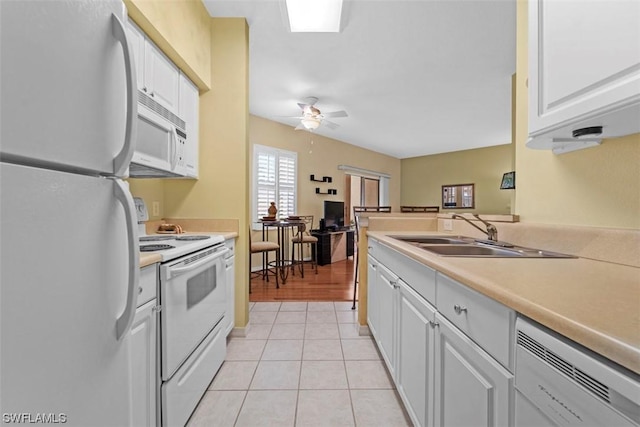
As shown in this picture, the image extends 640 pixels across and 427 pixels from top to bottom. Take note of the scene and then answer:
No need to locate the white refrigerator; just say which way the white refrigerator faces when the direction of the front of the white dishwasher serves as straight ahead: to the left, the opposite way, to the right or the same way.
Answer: the opposite way

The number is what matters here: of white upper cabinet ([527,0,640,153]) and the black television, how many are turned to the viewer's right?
0

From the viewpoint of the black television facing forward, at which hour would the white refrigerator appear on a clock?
The white refrigerator is roughly at 12 o'clock from the black television.

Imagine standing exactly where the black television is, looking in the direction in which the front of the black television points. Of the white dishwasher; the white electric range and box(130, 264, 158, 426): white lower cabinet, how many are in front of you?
3

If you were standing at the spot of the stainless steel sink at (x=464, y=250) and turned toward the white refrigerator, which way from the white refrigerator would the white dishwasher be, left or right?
left

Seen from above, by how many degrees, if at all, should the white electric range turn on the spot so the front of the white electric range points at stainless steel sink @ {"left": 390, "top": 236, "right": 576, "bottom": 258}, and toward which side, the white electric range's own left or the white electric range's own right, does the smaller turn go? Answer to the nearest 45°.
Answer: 0° — it already faces it

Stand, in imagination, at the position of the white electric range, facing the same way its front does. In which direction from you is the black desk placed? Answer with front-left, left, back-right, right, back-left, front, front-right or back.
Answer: left

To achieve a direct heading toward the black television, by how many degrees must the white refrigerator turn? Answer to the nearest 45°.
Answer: approximately 90° to its left

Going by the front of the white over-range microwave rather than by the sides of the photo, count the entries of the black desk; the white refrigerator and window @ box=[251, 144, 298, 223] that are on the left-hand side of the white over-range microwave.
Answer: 2

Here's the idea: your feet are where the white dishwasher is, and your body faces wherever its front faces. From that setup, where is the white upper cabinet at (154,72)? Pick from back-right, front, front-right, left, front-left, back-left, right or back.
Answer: front-right

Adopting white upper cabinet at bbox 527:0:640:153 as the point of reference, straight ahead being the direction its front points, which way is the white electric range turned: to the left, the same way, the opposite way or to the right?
the opposite way
